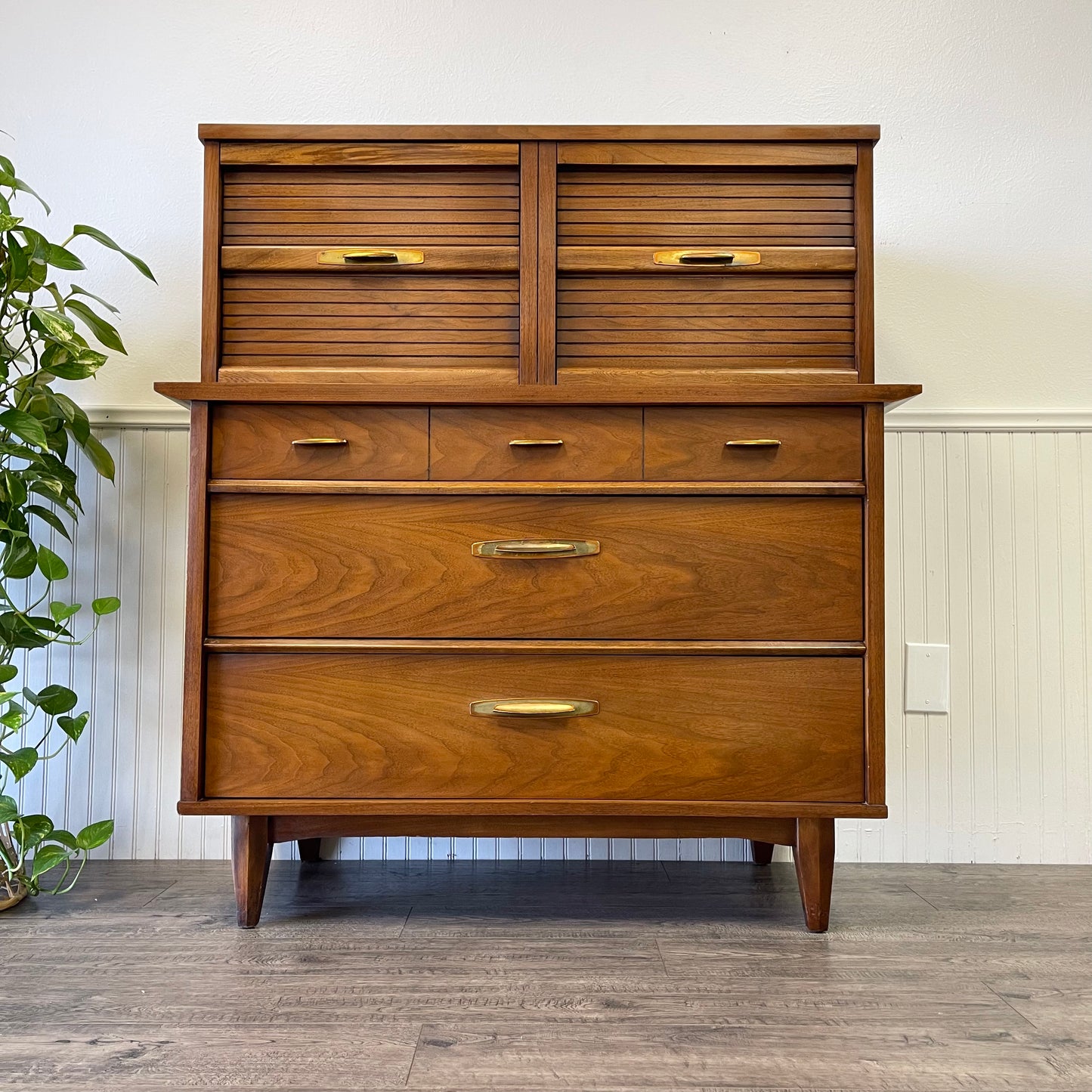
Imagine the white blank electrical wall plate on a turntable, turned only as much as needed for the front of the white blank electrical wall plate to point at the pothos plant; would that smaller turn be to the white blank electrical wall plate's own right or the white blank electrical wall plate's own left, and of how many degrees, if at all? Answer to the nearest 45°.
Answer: approximately 45° to the white blank electrical wall plate's own right

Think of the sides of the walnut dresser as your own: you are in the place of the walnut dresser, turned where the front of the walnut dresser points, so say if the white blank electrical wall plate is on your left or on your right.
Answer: on your left

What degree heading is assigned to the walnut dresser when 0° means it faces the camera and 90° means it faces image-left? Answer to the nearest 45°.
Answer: approximately 0°

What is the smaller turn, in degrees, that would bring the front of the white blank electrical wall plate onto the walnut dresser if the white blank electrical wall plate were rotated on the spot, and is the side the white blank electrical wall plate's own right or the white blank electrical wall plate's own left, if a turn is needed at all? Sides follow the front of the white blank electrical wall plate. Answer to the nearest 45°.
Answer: approximately 45° to the white blank electrical wall plate's own right

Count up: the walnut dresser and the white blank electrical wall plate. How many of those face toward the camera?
2

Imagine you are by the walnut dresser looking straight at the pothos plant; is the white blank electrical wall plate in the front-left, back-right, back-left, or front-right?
back-right

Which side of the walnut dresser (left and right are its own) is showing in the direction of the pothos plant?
right

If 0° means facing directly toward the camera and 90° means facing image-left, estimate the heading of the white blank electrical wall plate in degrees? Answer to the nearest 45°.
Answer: approximately 0°
